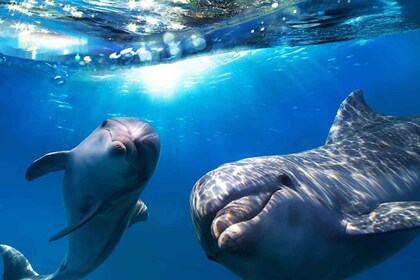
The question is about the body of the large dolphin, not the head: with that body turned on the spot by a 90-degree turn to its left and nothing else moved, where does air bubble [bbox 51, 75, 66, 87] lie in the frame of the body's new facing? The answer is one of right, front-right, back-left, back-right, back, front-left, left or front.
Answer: back

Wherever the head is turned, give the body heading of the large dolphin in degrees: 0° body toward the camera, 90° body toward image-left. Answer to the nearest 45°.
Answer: approximately 45°
